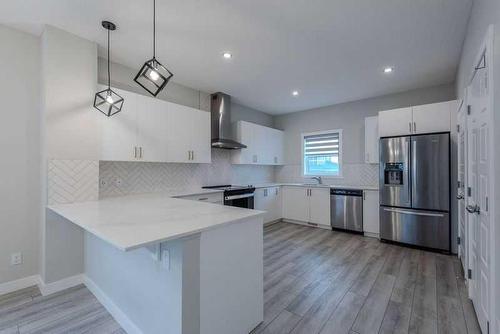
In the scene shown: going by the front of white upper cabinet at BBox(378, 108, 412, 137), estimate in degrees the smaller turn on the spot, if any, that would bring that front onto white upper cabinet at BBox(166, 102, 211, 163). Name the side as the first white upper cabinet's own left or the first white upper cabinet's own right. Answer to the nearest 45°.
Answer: approximately 45° to the first white upper cabinet's own right

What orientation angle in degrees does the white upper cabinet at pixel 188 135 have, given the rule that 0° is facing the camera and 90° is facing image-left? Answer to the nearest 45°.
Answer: approximately 315°

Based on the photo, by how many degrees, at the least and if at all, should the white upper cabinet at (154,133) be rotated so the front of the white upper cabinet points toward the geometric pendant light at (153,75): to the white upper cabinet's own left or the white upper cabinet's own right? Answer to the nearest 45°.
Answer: approximately 45° to the white upper cabinet's own right

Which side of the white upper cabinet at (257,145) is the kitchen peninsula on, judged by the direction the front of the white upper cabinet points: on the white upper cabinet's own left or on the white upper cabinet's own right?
on the white upper cabinet's own right

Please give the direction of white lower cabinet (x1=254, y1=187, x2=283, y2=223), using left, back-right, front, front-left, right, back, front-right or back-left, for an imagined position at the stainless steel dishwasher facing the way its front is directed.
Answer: right

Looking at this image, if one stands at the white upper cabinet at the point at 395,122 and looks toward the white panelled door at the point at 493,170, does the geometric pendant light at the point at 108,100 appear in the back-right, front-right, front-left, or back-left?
front-right

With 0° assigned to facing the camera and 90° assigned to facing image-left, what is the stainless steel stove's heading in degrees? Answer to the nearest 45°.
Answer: approximately 315°

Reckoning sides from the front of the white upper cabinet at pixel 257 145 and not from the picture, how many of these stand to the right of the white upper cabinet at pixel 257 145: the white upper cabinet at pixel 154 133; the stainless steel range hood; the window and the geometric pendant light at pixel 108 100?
3

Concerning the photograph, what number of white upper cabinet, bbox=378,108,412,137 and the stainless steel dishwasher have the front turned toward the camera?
2

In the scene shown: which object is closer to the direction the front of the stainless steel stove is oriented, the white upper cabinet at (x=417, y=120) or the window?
the white upper cabinet

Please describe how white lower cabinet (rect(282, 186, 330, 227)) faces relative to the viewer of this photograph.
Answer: facing the viewer and to the left of the viewer

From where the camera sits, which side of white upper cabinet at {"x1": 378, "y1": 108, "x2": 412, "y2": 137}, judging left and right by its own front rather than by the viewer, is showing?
front

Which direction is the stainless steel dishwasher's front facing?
toward the camera

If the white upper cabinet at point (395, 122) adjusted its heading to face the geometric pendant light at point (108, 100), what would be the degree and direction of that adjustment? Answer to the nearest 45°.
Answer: approximately 45° to its right
